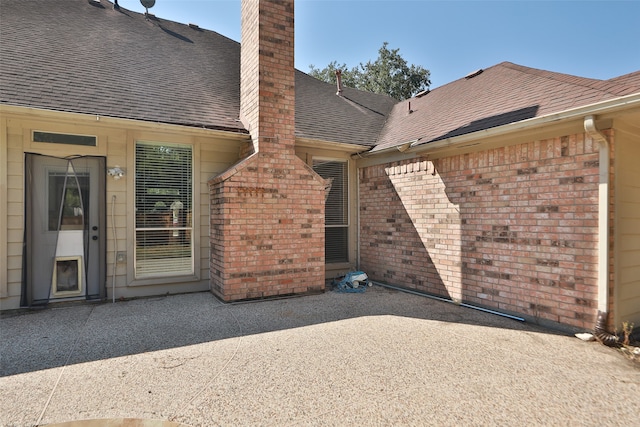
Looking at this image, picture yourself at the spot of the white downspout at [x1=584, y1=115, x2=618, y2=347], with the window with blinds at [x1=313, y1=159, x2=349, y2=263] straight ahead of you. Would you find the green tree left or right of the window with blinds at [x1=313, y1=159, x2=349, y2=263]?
right

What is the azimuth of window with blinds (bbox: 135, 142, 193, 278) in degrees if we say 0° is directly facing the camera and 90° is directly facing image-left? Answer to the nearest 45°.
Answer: approximately 0°

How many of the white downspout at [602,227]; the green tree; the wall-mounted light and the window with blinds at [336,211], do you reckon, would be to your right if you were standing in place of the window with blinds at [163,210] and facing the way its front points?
1

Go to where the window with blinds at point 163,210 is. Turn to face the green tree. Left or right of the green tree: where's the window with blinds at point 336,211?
right

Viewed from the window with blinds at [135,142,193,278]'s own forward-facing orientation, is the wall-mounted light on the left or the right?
on its right

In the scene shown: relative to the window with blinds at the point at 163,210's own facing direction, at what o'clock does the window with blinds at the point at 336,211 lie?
the window with blinds at the point at 336,211 is roughly at 9 o'clock from the window with blinds at the point at 163,210.

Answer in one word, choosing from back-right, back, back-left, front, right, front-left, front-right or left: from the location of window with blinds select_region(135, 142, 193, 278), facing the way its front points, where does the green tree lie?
back-left

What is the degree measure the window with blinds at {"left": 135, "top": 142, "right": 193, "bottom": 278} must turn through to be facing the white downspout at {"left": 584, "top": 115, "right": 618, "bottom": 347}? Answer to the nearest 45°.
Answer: approximately 45° to its left

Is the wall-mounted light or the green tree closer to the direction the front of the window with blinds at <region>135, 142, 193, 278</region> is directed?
the wall-mounted light

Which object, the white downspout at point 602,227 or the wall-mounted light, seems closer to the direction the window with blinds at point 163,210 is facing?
the white downspout
